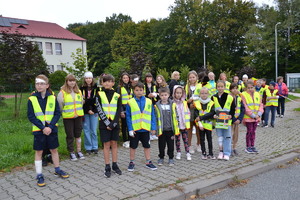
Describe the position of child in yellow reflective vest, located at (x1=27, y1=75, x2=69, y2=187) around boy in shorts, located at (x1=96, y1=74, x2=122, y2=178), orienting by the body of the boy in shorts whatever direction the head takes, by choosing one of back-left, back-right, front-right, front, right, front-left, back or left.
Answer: right

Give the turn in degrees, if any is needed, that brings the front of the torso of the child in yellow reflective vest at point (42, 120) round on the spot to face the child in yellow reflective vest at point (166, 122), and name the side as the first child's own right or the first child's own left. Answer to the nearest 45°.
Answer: approximately 90° to the first child's own left

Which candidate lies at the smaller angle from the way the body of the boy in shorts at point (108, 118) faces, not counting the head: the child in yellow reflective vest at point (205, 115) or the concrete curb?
the concrete curb

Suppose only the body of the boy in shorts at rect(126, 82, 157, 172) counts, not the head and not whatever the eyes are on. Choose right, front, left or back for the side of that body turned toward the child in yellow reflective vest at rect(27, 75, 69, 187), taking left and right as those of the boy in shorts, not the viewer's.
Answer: right

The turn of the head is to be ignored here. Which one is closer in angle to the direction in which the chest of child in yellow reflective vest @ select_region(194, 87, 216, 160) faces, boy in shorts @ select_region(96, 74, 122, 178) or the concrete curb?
the concrete curb

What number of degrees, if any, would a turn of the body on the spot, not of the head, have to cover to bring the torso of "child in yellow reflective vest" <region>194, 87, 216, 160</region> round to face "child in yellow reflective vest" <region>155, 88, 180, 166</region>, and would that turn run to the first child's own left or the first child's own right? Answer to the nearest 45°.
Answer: approximately 45° to the first child's own right

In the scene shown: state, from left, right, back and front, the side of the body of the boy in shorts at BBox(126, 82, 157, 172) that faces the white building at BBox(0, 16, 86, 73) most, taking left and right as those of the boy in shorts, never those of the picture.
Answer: back

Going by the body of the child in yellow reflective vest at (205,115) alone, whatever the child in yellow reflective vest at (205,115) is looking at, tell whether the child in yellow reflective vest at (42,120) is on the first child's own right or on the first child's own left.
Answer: on the first child's own right

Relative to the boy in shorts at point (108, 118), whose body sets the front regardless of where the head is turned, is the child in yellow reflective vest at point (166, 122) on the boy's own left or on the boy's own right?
on the boy's own left
